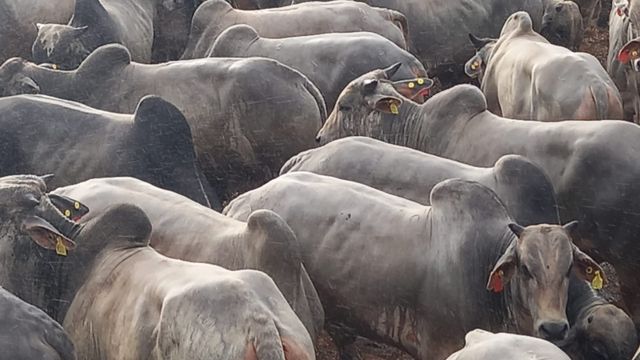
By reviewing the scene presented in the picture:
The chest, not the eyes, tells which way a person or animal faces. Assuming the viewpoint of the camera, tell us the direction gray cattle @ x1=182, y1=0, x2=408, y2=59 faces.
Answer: facing to the left of the viewer

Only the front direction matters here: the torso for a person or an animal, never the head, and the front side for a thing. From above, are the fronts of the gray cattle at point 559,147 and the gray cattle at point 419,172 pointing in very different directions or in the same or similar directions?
very different directions

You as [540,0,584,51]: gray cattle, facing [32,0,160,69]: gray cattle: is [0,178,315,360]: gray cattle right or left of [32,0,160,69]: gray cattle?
left

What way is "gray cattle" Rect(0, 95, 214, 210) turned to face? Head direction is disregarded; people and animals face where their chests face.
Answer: to the viewer's right

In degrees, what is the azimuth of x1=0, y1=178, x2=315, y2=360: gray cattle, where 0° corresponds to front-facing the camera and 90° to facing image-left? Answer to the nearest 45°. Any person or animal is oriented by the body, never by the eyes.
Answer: approximately 135°

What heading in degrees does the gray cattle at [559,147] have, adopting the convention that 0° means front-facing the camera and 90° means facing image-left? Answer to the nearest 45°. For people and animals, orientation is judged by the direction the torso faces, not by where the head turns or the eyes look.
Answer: approximately 90°

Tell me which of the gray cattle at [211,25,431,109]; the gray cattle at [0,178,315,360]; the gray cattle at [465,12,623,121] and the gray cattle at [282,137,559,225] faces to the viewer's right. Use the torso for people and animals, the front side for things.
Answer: the gray cattle at [282,137,559,225]

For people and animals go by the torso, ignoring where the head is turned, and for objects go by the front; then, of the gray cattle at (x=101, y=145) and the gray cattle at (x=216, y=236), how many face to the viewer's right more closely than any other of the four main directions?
2

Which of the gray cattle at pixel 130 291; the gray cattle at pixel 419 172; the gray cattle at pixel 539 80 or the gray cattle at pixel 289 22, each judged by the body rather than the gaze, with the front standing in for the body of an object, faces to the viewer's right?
the gray cattle at pixel 419 172

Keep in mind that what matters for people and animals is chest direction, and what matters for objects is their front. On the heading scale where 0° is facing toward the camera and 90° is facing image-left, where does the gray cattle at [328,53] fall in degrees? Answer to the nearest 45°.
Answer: approximately 90°

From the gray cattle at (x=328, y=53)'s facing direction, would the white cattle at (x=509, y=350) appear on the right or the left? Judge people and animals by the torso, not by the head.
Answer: on its left

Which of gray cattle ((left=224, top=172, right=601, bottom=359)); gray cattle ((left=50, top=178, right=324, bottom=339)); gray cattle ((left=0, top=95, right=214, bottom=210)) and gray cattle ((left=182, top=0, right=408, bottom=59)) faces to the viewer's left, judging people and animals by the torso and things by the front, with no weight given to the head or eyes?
gray cattle ((left=182, top=0, right=408, bottom=59))

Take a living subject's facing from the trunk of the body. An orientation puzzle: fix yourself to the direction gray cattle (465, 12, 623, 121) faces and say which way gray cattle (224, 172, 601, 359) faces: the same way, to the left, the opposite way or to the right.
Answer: the opposite way
